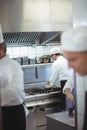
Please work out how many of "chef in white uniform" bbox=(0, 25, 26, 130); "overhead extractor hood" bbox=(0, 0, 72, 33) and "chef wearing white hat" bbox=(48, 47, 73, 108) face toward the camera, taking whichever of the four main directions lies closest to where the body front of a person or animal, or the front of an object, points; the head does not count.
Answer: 1

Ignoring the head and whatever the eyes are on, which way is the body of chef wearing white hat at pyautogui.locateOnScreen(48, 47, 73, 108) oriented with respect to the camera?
to the viewer's left

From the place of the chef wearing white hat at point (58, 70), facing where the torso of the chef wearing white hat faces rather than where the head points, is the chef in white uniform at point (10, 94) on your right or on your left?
on your left

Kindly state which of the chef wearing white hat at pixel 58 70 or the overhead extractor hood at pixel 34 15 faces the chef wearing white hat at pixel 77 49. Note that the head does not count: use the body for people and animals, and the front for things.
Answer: the overhead extractor hood
